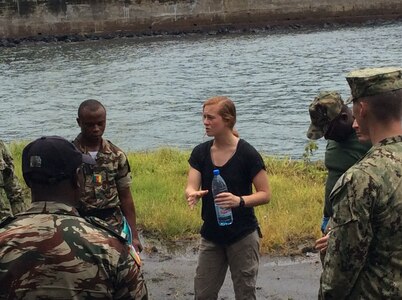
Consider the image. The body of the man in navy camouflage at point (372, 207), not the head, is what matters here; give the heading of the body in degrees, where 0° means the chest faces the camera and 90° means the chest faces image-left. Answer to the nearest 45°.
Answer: approximately 135°

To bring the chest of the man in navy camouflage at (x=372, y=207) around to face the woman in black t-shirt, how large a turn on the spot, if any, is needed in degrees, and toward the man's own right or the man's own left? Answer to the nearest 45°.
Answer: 0° — they already face them

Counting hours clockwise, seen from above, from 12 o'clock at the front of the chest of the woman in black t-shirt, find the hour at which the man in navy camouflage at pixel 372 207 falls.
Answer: The man in navy camouflage is roughly at 10 o'clock from the woman in black t-shirt.

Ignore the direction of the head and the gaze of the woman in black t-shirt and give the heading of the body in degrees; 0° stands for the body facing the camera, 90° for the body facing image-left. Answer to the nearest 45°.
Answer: approximately 45°

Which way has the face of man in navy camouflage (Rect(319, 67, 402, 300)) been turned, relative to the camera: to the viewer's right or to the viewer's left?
to the viewer's left
